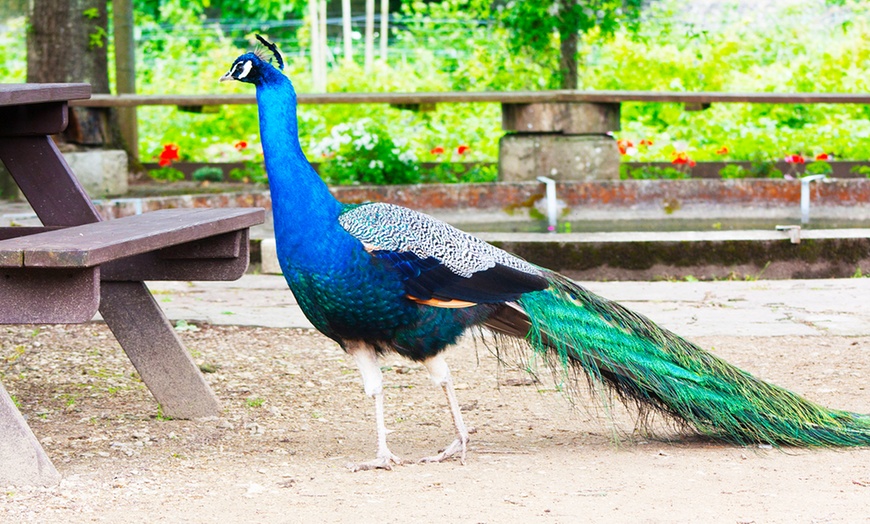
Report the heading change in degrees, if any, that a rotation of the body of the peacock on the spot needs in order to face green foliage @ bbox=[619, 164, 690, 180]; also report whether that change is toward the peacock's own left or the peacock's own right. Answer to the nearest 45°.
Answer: approximately 90° to the peacock's own right

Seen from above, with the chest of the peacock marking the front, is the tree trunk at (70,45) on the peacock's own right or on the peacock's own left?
on the peacock's own right

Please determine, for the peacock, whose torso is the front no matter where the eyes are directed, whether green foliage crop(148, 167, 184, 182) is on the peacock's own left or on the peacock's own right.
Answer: on the peacock's own right

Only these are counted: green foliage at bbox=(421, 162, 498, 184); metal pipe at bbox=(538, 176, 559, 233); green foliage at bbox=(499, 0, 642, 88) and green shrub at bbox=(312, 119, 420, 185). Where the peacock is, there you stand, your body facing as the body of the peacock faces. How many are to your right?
4

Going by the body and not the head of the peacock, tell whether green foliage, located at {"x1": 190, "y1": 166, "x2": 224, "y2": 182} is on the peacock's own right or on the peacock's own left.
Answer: on the peacock's own right

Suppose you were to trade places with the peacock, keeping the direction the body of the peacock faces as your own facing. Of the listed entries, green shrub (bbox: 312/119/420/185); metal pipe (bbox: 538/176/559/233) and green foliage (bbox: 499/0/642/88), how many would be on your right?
3

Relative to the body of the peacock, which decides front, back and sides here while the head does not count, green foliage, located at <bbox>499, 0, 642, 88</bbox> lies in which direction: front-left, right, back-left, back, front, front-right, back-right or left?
right

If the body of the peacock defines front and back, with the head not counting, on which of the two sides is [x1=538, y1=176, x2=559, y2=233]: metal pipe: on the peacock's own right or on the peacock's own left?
on the peacock's own right

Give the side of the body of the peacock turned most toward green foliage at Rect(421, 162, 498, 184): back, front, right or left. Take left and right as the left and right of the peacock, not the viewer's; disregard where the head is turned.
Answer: right

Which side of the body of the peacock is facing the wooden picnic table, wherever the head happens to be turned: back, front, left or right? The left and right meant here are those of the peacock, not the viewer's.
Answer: front

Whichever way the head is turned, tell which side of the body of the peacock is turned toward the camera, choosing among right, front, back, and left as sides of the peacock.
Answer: left

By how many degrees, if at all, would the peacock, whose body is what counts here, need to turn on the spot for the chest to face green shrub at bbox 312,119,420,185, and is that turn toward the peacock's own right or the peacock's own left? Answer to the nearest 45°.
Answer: approximately 90° to the peacock's own right

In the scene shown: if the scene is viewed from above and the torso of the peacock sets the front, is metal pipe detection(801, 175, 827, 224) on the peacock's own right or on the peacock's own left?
on the peacock's own right

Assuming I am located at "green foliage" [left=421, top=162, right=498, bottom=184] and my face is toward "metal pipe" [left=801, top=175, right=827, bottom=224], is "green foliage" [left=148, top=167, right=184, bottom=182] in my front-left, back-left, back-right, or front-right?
back-right
